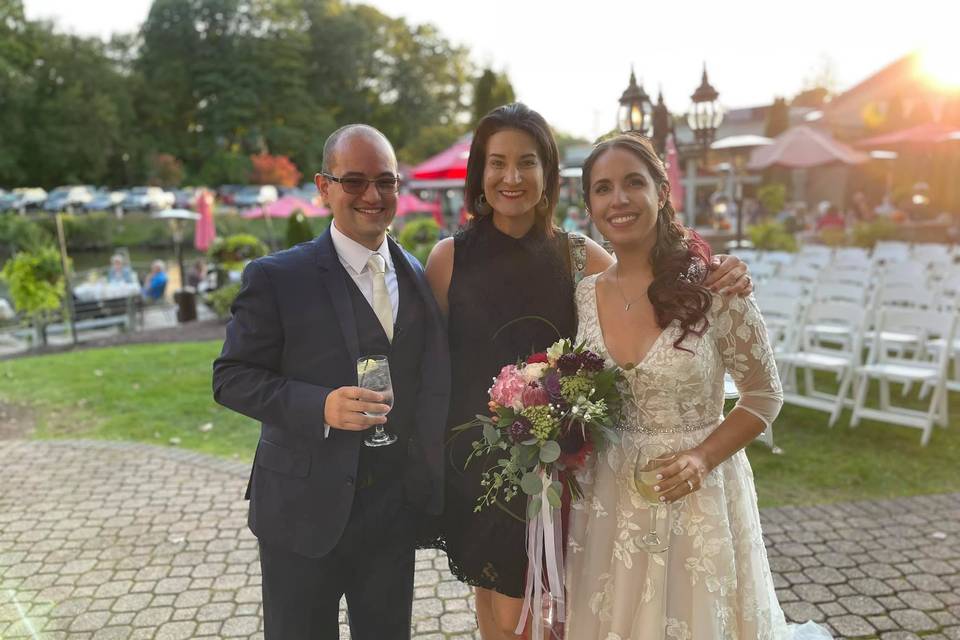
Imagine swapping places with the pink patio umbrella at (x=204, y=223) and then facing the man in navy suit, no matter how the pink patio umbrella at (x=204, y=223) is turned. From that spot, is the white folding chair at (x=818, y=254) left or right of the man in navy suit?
left

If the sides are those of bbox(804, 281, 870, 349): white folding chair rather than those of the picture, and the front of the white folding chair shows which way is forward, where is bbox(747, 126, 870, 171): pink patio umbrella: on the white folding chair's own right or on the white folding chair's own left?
on the white folding chair's own right

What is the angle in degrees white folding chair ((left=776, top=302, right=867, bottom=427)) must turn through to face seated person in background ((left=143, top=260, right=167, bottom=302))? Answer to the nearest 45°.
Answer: approximately 45° to its right

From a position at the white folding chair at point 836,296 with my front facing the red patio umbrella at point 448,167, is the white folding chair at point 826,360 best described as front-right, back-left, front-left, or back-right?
back-left

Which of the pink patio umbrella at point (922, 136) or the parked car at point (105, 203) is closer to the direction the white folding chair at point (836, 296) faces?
the parked car

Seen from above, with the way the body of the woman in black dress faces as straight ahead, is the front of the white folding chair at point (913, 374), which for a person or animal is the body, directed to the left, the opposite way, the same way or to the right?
to the right

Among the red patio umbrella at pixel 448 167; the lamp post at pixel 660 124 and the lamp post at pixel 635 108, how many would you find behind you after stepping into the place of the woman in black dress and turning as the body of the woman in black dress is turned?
3
